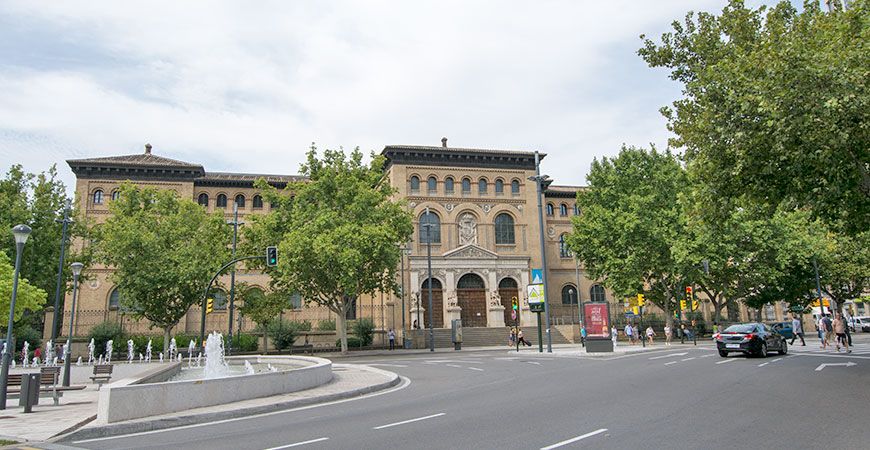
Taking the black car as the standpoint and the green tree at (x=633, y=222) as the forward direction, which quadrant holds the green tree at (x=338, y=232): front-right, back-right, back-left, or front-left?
front-left

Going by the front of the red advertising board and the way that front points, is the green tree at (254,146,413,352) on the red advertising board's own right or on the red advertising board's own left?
on the red advertising board's own right

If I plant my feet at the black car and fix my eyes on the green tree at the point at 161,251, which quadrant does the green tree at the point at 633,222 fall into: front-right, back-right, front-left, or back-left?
front-right

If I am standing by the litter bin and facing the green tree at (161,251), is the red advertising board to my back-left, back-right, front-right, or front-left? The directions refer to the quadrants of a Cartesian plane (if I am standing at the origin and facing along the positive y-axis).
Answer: front-right

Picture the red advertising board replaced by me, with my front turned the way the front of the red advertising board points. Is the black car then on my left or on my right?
on my left

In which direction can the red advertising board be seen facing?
toward the camera

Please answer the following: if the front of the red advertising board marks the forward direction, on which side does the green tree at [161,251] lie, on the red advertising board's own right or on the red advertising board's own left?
on the red advertising board's own right

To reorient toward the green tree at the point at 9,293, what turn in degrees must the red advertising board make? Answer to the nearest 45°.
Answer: approximately 90° to its right

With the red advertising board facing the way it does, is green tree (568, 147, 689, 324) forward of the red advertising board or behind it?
behind

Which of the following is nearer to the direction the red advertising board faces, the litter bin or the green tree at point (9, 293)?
the litter bin

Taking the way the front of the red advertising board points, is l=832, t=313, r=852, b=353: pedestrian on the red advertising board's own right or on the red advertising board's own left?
on the red advertising board's own left

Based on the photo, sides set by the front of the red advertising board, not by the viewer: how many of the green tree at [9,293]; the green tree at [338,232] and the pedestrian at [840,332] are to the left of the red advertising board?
1

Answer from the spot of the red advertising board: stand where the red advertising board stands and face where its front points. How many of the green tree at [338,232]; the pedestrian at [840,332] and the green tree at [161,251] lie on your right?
2
